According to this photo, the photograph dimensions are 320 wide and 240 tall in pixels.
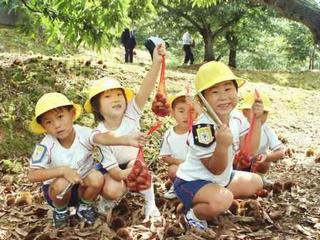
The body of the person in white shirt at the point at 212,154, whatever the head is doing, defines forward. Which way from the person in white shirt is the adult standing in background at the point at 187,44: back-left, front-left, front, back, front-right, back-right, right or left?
back-left

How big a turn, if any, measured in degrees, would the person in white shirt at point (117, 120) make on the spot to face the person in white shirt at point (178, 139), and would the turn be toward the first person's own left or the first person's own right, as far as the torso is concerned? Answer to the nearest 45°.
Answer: approximately 90° to the first person's own left

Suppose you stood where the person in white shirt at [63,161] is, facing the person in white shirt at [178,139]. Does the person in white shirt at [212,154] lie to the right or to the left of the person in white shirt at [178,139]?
right

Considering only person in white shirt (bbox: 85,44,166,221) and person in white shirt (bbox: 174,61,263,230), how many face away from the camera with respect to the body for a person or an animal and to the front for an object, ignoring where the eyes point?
0

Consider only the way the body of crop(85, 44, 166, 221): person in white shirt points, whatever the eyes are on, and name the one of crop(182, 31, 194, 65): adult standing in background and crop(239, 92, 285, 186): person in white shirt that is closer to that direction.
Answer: the person in white shirt

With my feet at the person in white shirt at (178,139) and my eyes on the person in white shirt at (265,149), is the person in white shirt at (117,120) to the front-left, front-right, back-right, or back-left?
back-right

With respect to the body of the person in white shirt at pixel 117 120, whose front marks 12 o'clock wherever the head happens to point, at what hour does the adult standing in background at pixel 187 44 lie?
The adult standing in background is roughly at 8 o'clock from the person in white shirt.

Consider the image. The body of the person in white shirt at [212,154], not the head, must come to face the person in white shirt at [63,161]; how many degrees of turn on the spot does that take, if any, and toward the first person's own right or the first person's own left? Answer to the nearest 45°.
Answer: approximately 135° to the first person's own right

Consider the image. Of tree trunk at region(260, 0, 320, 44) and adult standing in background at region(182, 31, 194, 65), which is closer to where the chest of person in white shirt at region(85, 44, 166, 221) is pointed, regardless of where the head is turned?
the tree trunk

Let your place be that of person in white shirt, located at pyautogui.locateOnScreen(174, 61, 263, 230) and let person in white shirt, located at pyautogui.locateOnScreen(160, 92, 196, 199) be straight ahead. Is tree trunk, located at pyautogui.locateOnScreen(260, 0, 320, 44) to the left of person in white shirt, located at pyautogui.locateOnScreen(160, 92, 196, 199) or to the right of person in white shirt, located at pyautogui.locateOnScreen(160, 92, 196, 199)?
right
